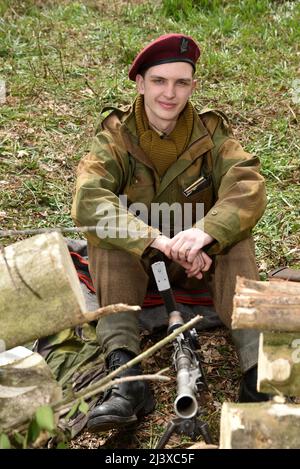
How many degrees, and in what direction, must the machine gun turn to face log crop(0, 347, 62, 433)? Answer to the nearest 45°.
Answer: approximately 90° to its right

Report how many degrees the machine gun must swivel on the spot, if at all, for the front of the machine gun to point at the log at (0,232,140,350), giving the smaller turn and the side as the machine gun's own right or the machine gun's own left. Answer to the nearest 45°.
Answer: approximately 90° to the machine gun's own right

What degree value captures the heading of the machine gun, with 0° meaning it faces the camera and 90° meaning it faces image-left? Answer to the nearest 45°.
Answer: approximately 0°
